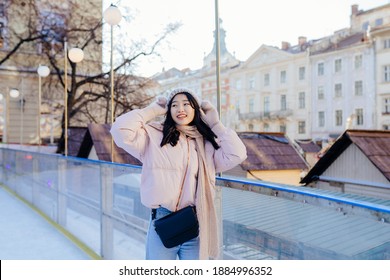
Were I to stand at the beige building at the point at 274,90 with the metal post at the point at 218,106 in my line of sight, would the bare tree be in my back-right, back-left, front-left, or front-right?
front-right

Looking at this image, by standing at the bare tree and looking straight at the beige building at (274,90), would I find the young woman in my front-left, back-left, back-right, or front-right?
back-right

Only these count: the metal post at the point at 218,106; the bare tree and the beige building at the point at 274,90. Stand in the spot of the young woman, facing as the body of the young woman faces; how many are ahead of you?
0

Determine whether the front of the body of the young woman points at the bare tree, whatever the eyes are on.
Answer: no

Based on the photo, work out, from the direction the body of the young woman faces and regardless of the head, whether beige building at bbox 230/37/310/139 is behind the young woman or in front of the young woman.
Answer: behind

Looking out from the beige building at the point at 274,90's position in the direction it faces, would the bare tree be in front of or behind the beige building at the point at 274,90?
in front

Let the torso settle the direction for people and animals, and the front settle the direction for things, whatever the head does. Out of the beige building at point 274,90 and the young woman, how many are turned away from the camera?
0

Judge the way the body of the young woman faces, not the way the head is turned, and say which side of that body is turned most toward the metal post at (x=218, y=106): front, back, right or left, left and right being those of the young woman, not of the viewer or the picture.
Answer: back

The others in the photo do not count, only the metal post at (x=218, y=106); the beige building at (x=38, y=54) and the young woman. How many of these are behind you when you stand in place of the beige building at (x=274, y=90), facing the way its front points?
0

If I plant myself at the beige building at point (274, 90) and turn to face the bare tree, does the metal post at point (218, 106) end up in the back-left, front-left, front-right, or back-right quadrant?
front-left

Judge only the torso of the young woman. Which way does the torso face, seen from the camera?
toward the camera

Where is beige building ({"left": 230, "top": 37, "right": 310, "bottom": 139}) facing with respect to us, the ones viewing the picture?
facing the viewer and to the left of the viewer

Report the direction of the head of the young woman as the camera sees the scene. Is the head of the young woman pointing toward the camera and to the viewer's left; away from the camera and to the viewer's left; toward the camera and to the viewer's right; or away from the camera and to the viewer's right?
toward the camera and to the viewer's right
